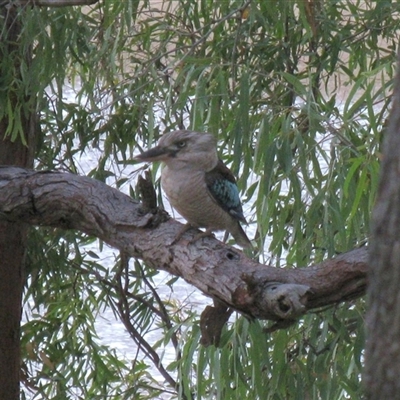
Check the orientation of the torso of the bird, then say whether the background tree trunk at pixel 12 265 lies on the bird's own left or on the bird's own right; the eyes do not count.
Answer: on the bird's own right

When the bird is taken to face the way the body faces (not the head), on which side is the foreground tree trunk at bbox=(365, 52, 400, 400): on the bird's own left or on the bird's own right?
on the bird's own left

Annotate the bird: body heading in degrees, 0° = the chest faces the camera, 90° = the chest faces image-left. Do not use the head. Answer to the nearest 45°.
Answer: approximately 45°
